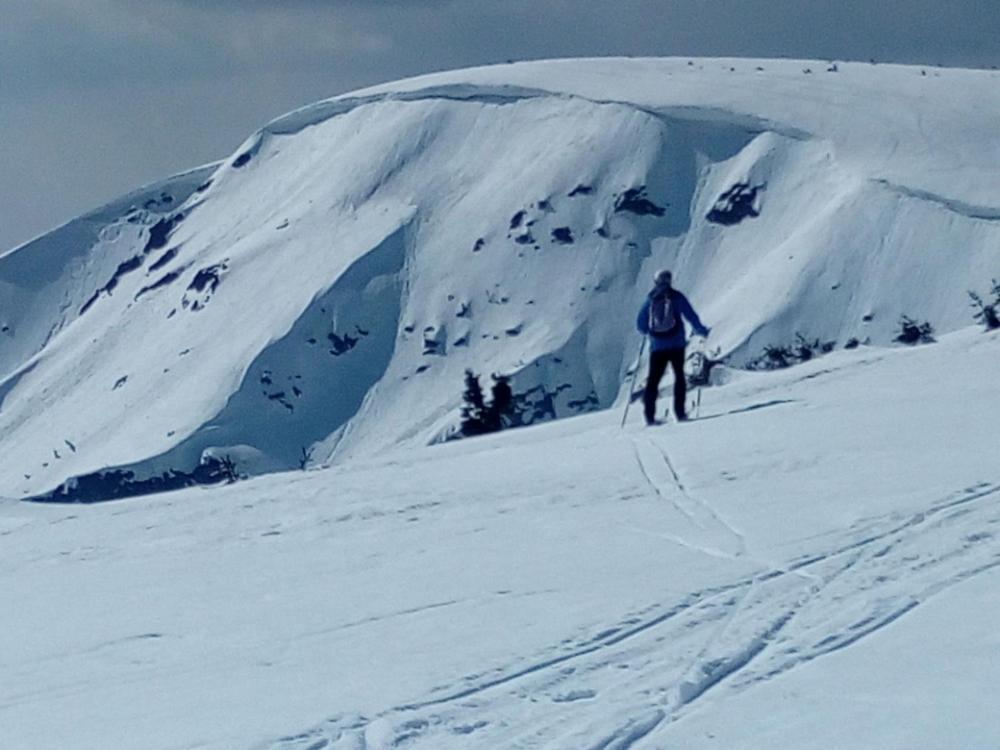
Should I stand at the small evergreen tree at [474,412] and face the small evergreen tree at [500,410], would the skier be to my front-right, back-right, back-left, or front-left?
front-right

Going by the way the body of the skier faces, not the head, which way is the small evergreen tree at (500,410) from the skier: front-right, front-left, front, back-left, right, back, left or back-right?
front

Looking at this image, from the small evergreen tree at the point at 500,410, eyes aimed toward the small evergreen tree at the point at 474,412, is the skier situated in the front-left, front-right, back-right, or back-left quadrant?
back-left

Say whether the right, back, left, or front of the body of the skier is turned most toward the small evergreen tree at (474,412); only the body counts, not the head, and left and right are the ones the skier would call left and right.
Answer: front

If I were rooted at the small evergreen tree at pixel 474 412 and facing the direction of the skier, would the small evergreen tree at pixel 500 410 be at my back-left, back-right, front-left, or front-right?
front-left

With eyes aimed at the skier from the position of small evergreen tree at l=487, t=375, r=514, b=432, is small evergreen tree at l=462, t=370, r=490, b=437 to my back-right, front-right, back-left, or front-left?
back-right

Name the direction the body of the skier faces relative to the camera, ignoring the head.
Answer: away from the camera
